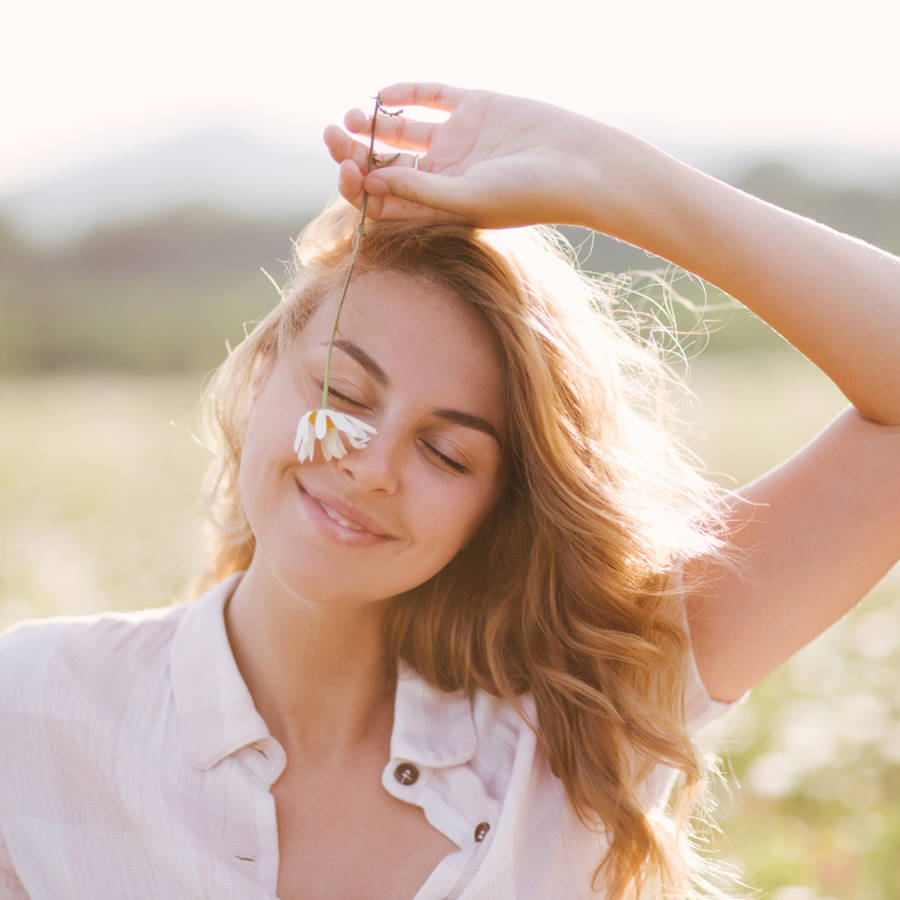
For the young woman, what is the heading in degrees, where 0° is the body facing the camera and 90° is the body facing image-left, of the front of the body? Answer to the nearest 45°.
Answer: approximately 0°
